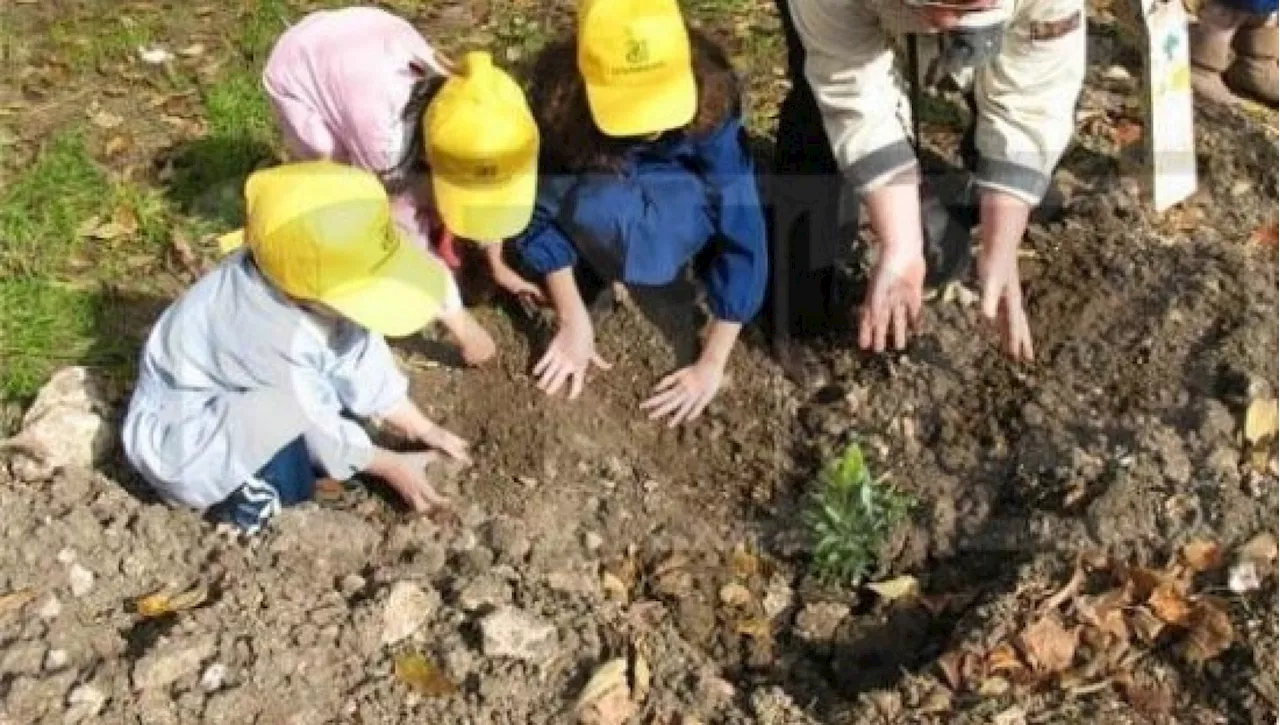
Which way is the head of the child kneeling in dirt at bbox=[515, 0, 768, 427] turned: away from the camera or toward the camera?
toward the camera

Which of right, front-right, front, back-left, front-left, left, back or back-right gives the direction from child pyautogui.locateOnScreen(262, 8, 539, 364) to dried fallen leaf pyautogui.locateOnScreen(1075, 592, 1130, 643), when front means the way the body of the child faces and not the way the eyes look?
front

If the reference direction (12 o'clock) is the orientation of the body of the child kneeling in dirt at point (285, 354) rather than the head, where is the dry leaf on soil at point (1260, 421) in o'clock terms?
The dry leaf on soil is roughly at 11 o'clock from the child kneeling in dirt.

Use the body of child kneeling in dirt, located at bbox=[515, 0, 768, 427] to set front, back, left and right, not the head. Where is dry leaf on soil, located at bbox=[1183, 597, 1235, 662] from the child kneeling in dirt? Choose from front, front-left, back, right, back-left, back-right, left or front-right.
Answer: front-left

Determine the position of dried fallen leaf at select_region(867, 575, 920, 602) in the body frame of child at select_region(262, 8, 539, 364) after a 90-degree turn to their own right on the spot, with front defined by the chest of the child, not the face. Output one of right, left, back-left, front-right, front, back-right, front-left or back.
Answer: left

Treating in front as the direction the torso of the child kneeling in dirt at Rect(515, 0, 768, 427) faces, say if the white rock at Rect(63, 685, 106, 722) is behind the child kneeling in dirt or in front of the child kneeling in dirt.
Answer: in front

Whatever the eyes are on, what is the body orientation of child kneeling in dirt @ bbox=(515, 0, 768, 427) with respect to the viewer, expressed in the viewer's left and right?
facing the viewer

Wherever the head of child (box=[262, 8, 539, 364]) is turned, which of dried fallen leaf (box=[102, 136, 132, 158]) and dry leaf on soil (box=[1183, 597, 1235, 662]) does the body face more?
the dry leaf on soil

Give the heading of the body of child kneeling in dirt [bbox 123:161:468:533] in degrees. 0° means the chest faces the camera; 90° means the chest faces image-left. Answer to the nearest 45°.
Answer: approximately 315°

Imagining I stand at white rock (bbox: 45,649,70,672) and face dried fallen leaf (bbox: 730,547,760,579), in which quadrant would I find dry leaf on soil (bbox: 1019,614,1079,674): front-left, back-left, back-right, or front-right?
front-right

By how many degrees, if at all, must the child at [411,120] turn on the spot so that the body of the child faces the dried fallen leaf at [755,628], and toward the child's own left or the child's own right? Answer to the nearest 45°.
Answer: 0° — they already face it

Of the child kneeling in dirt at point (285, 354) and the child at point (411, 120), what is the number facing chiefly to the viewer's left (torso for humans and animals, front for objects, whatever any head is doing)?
0

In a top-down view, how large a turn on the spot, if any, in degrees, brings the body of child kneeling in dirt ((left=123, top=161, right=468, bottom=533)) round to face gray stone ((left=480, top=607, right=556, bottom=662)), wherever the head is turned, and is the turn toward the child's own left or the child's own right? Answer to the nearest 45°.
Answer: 0° — they already face it

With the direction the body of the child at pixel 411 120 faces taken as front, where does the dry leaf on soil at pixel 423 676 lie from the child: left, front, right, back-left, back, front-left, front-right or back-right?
front-right

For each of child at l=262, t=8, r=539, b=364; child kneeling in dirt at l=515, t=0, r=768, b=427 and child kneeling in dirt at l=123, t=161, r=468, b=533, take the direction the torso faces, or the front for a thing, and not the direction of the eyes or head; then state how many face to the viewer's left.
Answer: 0

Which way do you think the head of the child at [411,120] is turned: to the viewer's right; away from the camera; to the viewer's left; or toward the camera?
toward the camera

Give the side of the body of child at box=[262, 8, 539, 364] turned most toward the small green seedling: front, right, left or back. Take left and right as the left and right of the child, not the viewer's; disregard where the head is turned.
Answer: front
